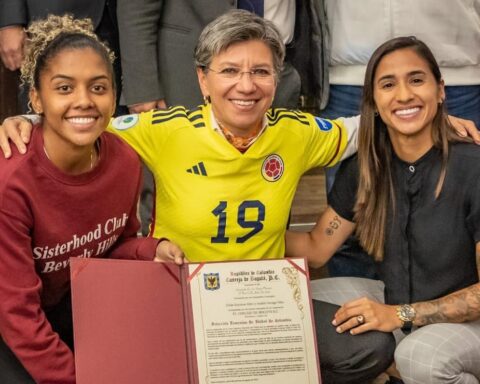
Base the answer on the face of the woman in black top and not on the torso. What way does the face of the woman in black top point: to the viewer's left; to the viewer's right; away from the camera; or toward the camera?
toward the camera

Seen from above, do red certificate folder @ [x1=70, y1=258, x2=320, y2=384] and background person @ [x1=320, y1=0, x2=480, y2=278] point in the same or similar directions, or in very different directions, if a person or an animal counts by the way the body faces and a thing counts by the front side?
same or similar directions

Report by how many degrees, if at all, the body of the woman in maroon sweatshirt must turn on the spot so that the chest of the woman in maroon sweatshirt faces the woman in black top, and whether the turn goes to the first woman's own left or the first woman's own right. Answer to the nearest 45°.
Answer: approximately 45° to the first woman's own left

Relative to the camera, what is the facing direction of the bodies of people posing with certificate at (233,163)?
toward the camera

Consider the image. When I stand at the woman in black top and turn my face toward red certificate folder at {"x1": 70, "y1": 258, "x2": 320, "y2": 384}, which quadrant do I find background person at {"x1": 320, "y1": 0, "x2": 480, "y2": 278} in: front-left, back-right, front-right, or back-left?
back-right

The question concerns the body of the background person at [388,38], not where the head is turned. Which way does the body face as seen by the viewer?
toward the camera

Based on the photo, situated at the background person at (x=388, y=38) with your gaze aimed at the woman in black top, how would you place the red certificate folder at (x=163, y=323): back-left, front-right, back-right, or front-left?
front-right

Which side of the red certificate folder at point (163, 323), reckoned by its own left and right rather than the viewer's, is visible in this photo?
front

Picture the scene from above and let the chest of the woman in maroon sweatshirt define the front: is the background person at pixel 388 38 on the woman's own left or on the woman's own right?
on the woman's own left

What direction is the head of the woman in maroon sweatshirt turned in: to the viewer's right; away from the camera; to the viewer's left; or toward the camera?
toward the camera

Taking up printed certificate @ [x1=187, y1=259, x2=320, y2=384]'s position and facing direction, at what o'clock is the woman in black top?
The woman in black top is roughly at 8 o'clock from the printed certificate.

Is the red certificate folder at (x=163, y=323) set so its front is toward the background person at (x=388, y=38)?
no
